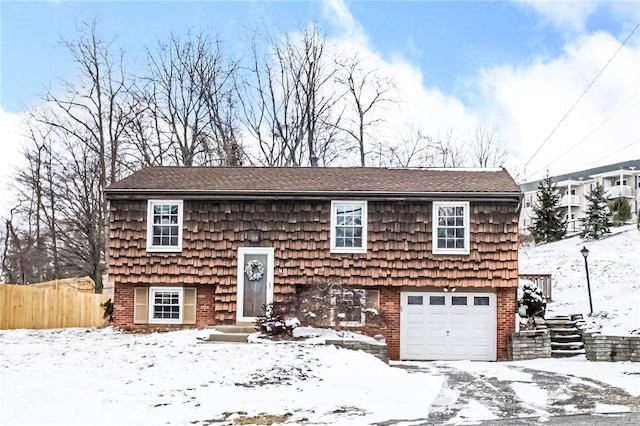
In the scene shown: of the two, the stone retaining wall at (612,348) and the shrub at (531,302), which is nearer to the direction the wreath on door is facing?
the stone retaining wall

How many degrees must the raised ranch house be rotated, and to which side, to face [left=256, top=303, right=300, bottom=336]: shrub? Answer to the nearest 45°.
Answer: approximately 45° to its right

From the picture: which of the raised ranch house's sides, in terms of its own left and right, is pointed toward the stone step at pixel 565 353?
left

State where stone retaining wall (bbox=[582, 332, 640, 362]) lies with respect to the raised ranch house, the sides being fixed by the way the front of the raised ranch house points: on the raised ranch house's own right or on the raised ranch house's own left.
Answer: on the raised ranch house's own left

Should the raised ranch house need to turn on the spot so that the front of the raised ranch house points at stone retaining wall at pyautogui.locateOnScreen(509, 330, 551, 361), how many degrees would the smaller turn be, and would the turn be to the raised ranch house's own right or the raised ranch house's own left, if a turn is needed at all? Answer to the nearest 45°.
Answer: approximately 90° to the raised ranch house's own left

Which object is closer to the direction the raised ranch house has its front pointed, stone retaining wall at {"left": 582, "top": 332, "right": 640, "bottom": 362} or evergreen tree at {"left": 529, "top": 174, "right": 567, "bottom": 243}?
the stone retaining wall

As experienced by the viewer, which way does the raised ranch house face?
facing the viewer

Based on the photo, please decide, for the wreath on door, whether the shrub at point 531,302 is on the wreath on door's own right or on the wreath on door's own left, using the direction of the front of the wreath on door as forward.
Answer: on the wreath on door's own left

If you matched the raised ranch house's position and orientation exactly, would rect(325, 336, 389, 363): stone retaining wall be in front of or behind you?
in front

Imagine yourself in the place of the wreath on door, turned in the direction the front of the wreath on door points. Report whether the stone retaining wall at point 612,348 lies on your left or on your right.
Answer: on your left

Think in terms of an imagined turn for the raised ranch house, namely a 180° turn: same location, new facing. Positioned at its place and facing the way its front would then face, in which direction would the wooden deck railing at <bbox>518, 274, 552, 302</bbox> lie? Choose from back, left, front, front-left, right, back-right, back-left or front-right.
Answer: front-right

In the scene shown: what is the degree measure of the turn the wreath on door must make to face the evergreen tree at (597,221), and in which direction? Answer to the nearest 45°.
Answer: approximately 135° to its left

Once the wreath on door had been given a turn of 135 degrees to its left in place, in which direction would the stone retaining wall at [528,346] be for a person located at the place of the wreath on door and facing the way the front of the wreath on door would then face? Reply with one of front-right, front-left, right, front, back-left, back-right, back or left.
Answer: front-right

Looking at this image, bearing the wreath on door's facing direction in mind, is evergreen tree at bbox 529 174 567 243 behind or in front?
behind

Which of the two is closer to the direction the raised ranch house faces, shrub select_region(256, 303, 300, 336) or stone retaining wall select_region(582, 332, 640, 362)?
the shrub
